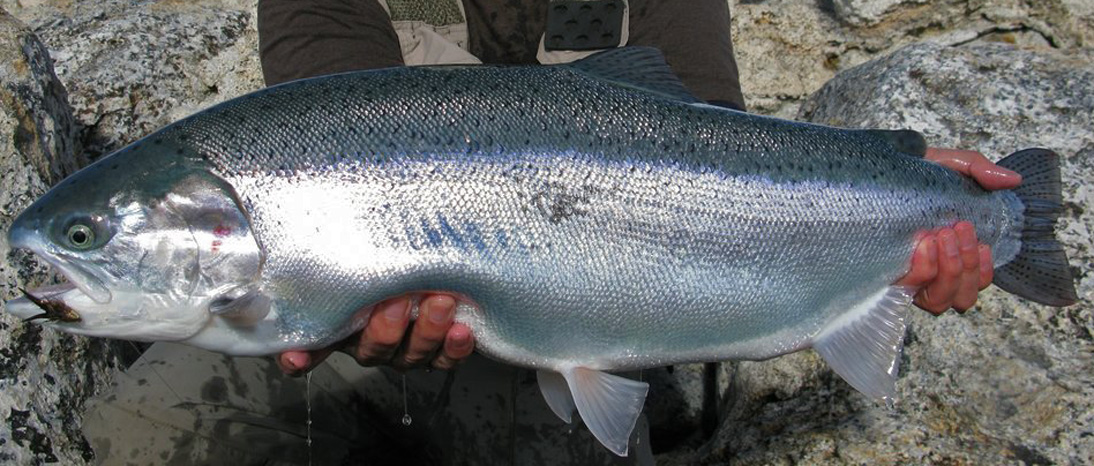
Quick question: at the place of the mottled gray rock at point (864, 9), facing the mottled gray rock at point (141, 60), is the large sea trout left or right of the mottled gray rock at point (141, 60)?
left

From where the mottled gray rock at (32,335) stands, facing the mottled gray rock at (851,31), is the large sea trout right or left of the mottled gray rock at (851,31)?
right

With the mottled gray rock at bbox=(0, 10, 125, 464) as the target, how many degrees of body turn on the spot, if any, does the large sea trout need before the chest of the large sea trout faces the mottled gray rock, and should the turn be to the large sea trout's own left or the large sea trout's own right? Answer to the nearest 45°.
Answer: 0° — it already faces it

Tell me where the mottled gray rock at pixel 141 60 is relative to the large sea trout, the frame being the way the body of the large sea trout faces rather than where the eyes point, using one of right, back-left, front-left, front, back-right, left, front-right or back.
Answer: front-right

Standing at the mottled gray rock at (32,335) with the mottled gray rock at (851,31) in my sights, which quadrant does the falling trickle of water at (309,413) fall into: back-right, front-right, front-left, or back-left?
front-right

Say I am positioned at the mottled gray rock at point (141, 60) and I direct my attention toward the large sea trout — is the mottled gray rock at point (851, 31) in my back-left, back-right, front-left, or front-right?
front-left

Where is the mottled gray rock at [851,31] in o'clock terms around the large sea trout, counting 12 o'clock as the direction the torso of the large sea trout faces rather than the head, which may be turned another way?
The mottled gray rock is roughly at 4 o'clock from the large sea trout.

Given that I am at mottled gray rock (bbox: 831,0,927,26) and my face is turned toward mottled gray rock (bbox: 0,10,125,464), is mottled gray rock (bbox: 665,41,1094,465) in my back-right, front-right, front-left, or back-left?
front-left

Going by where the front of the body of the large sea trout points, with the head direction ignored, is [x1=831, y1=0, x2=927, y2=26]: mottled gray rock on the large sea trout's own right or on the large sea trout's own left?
on the large sea trout's own right

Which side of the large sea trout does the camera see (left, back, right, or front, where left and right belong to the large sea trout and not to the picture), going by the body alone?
left

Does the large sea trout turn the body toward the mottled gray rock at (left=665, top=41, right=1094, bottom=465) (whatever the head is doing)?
no
